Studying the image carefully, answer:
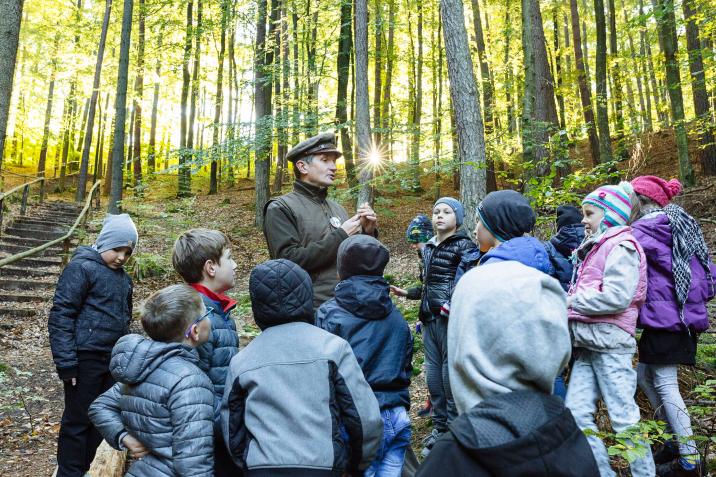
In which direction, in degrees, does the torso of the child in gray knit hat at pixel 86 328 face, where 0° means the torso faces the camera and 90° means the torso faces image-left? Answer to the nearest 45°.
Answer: approximately 315°

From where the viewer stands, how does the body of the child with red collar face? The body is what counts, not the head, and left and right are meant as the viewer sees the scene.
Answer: facing to the right of the viewer

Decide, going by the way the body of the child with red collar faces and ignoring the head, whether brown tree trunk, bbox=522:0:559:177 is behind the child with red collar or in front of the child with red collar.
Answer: in front

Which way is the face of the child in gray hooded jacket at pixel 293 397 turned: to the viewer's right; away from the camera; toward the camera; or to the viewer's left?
away from the camera

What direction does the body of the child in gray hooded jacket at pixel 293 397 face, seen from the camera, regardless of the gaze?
away from the camera

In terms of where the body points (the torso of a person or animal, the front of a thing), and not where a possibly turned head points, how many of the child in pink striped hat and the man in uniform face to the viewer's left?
1

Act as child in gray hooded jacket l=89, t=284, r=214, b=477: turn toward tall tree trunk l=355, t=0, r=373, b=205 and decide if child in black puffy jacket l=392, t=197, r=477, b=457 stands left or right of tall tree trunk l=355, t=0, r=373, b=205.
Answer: right

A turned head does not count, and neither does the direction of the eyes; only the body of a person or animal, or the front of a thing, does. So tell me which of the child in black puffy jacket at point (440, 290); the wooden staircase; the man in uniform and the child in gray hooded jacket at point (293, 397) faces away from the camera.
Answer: the child in gray hooded jacket

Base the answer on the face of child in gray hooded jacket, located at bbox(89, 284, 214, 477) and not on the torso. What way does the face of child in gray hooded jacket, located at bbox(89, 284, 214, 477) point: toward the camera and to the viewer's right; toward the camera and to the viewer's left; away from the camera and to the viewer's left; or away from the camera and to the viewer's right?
away from the camera and to the viewer's right

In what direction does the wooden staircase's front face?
toward the camera

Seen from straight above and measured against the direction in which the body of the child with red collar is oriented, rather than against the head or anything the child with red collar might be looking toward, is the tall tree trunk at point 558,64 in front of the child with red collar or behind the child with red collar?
in front

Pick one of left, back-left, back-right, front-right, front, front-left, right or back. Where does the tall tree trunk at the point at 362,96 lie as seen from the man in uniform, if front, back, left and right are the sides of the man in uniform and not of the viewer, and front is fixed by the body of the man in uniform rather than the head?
back-left

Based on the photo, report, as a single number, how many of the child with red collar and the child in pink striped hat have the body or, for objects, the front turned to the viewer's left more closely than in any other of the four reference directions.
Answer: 1

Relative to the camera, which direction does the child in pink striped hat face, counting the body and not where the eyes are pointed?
to the viewer's left

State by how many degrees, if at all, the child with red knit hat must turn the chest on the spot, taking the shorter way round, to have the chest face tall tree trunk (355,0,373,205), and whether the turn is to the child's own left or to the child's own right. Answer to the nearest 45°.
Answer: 0° — they already face it

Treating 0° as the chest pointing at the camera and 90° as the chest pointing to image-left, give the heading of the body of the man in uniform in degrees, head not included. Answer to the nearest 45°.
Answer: approximately 315°
